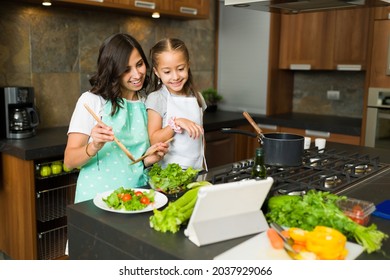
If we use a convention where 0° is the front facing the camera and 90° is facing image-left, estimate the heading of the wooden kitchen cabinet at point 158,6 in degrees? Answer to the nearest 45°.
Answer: approximately 315°

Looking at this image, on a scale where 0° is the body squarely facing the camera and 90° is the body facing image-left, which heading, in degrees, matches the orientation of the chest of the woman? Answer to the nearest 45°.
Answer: approximately 315°

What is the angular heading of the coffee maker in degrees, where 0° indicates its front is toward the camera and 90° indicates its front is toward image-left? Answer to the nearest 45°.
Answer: approximately 315°

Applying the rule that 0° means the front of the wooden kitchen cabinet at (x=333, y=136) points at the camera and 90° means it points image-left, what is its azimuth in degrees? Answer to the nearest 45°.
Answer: approximately 45°

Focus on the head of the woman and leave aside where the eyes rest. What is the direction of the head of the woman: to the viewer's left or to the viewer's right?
to the viewer's right

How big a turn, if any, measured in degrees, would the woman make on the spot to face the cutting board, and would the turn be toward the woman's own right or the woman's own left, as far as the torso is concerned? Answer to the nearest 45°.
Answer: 0° — they already face it

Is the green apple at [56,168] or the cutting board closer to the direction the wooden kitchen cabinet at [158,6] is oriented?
the cutting board
